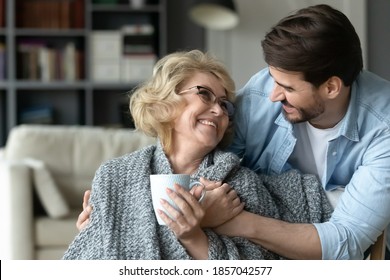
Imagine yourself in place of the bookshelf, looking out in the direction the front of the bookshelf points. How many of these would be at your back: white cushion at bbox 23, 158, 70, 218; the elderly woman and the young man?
0

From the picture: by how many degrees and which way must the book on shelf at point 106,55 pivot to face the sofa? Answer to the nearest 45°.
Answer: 0° — it already faces it

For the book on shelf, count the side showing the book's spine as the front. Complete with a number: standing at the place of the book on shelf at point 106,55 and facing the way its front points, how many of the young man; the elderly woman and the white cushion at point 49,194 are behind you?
0

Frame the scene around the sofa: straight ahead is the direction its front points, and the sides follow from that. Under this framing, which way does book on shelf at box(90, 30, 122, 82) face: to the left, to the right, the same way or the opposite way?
the same way

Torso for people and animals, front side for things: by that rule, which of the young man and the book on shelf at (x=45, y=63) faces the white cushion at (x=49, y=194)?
the book on shelf

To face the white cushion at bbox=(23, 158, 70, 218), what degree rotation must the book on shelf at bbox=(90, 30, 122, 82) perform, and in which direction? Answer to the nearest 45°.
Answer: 0° — it already faces it

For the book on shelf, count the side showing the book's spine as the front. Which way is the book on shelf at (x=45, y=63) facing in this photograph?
toward the camera

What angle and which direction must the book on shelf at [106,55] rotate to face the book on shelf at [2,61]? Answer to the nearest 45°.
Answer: approximately 90° to its right

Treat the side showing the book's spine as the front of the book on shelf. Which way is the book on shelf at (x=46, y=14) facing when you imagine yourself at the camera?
facing the viewer

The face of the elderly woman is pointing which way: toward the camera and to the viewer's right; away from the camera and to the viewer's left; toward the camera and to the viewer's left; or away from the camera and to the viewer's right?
toward the camera and to the viewer's right

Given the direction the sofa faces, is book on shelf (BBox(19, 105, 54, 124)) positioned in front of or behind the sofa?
behind

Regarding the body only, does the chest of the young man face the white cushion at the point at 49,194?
no

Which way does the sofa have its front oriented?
toward the camera

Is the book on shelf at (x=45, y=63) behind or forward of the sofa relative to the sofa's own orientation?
behind

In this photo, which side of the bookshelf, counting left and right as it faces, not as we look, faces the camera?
front
